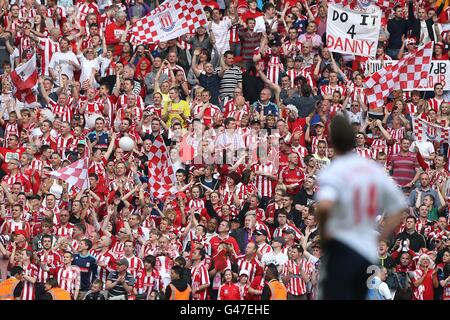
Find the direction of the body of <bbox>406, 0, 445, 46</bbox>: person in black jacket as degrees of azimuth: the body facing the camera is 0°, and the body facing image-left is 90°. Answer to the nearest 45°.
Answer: approximately 0°

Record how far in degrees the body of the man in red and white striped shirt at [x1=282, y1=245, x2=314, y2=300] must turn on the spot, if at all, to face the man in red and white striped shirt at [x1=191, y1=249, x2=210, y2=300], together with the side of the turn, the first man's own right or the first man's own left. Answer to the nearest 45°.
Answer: approximately 90° to the first man's own right
